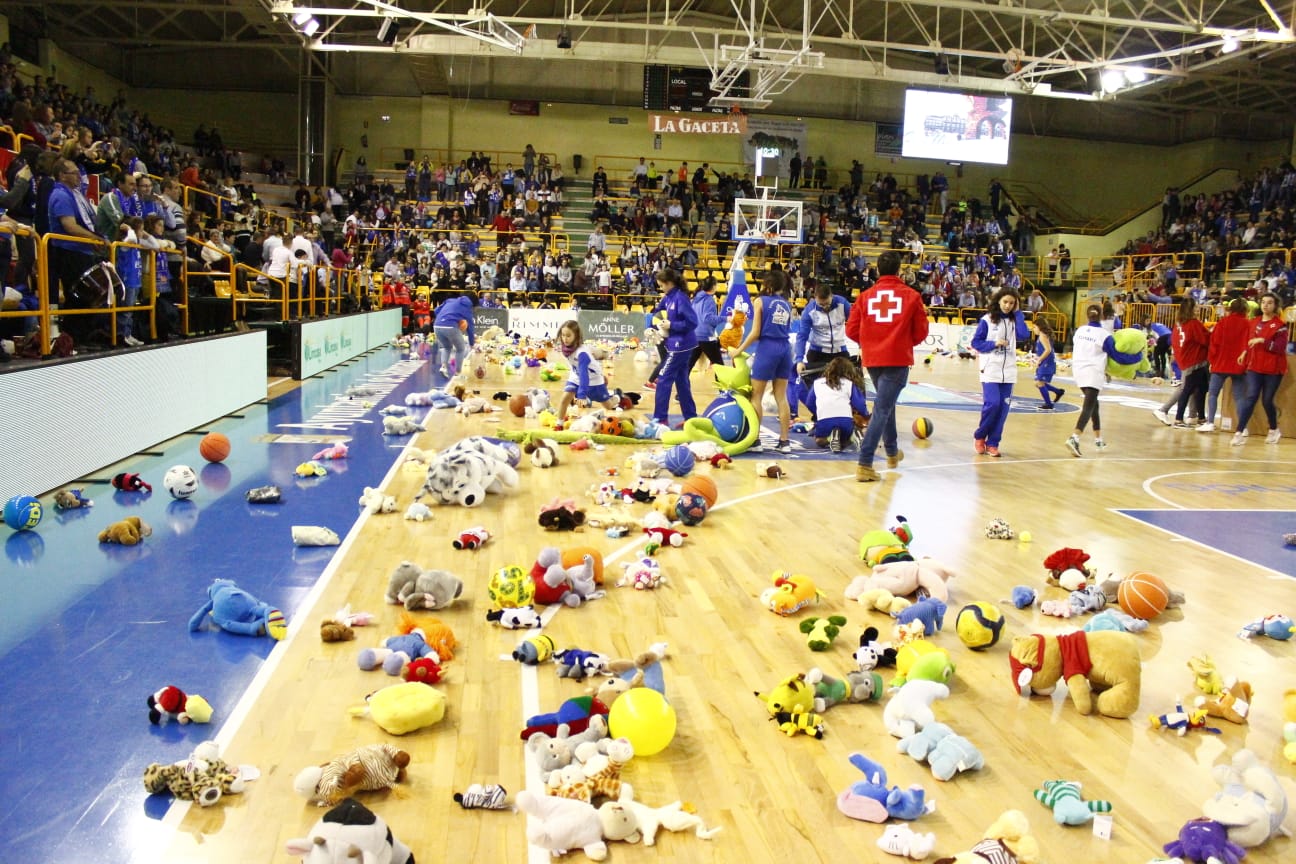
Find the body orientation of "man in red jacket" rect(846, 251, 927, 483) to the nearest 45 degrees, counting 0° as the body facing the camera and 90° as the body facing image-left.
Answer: approximately 180°

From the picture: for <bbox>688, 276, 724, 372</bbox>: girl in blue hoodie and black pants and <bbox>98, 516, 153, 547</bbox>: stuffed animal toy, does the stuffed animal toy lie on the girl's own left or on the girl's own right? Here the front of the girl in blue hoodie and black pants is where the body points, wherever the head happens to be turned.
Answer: on the girl's own right

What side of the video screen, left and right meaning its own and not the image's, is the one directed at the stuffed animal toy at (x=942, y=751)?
front

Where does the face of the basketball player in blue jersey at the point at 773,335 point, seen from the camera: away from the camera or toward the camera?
away from the camera

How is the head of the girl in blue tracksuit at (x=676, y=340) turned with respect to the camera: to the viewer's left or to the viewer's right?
to the viewer's left

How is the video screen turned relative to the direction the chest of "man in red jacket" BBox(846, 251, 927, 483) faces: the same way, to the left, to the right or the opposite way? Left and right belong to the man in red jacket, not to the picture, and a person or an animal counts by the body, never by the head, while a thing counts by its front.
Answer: the opposite way

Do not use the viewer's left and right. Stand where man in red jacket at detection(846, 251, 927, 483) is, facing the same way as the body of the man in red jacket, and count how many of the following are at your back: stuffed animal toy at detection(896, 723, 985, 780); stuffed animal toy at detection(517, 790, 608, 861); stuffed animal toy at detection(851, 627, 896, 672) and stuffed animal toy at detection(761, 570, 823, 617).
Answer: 4

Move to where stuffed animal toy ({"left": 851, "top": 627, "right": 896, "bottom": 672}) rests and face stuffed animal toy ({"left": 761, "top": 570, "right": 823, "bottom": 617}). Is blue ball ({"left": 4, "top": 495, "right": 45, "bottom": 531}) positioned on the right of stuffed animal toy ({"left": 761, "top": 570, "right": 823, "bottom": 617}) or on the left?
left
